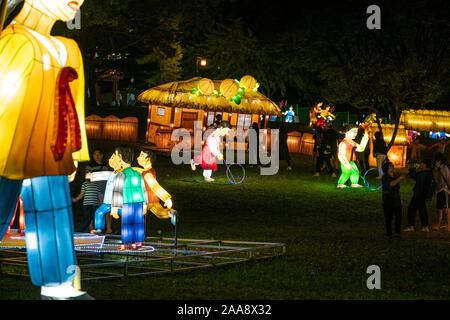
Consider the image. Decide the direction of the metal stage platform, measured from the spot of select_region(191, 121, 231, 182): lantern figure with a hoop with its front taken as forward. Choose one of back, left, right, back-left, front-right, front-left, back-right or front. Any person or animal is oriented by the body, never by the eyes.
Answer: right

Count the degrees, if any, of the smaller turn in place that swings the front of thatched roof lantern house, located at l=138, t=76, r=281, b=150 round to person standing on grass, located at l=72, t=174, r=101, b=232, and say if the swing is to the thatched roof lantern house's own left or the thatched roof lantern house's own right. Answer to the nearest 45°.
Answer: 0° — it already faces them

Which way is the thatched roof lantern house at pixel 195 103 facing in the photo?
toward the camera

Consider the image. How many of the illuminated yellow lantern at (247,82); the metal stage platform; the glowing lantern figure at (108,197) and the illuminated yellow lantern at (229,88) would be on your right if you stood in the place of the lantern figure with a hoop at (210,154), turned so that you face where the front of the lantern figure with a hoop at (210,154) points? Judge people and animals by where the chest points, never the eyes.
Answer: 2

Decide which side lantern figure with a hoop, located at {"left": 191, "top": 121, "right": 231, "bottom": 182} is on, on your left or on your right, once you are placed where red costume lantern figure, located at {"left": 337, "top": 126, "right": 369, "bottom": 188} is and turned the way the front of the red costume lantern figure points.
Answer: on your right

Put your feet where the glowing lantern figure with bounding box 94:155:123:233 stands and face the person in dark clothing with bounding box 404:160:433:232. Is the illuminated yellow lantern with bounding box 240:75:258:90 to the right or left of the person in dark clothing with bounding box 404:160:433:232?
left

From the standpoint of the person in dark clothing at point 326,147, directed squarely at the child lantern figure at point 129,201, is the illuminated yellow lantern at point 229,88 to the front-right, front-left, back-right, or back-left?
back-right
